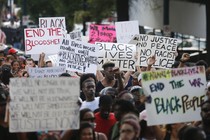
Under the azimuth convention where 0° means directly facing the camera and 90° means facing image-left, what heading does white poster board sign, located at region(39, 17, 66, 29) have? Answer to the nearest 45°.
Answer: approximately 0°

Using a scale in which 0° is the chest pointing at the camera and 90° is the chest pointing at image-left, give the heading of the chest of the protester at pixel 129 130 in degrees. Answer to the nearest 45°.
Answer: approximately 45°

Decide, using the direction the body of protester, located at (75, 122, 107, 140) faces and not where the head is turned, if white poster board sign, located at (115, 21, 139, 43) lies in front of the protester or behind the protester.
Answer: behind

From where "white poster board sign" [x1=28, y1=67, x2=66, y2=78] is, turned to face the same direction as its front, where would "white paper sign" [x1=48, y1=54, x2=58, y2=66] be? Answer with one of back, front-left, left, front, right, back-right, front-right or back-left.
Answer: back

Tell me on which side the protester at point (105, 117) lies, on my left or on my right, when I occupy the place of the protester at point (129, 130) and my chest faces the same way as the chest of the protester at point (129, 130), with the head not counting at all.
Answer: on my right

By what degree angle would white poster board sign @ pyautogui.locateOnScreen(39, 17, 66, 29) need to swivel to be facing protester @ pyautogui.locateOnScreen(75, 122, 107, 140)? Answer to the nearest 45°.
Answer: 0° — it already faces them

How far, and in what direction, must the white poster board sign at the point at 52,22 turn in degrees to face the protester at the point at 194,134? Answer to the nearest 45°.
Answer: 0° — it already faces them
